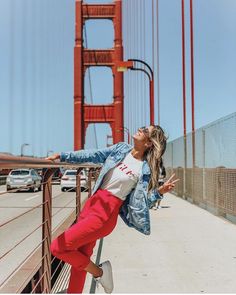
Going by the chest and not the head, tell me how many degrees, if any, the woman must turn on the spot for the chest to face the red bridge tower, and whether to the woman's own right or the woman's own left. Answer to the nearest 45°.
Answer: approximately 135° to the woman's own right

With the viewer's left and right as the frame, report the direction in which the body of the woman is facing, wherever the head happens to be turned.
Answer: facing the viewer and to the left of the viewer

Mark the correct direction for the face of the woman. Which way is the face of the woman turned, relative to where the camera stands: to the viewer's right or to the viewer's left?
to the viewer's left

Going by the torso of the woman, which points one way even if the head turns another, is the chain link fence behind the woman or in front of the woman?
behind

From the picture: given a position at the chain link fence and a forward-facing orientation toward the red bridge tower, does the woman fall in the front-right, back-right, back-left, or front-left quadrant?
back-left
